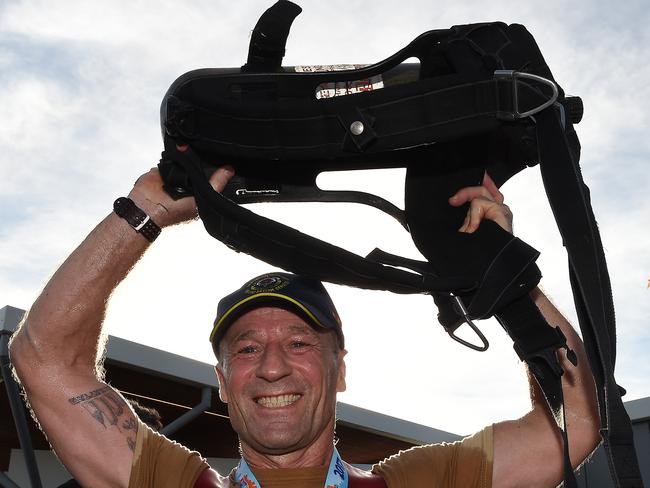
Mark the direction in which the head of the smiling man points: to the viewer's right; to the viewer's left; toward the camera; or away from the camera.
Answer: toward the camera

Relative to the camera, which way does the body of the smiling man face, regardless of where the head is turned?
toward the camera
